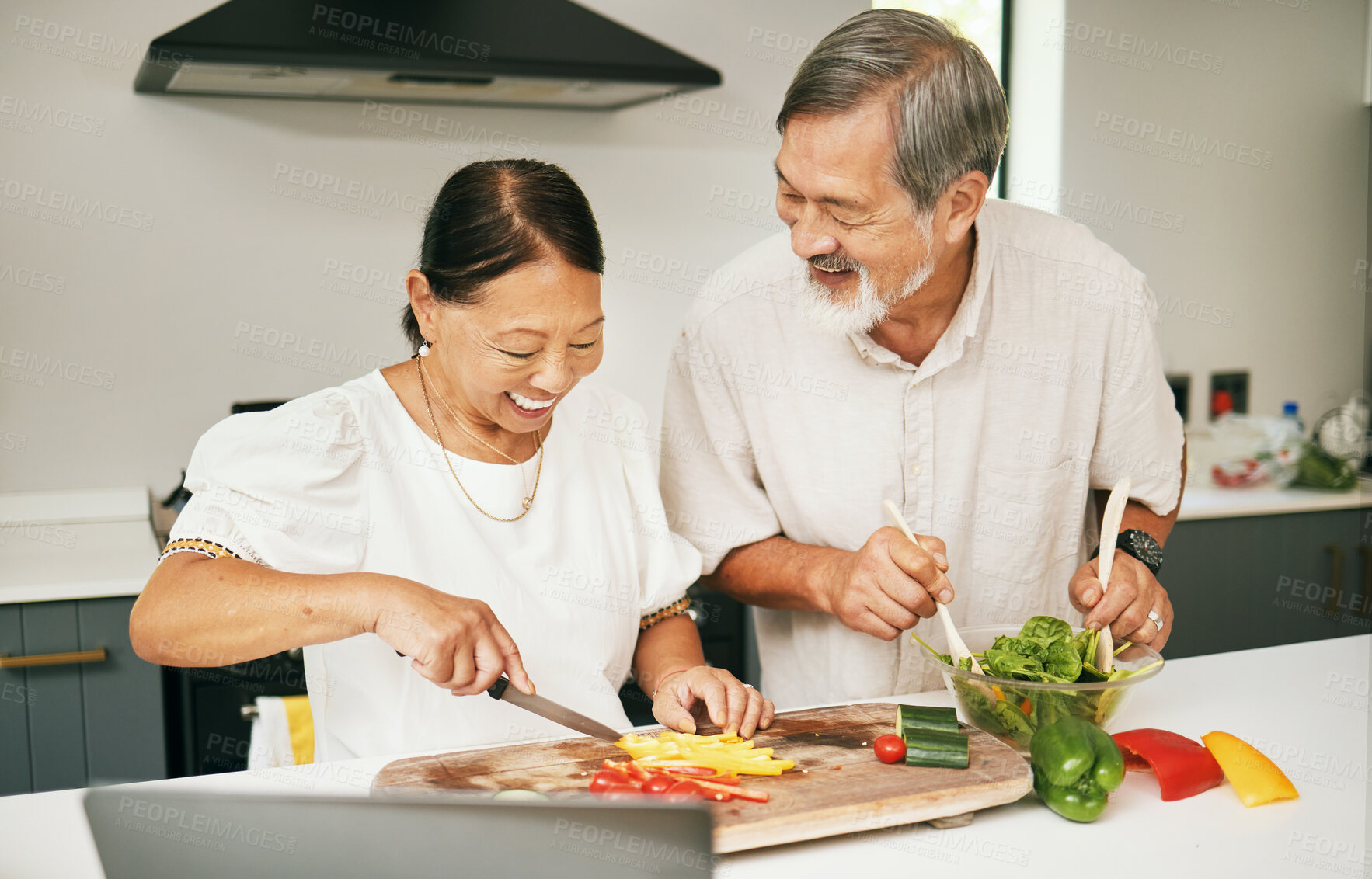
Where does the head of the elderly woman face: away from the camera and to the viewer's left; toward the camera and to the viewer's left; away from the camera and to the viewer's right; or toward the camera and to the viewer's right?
toward the camera and to the viewer's right

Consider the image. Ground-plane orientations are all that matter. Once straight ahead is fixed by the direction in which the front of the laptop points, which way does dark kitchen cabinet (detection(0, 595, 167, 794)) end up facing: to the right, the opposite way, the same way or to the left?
the opposite way

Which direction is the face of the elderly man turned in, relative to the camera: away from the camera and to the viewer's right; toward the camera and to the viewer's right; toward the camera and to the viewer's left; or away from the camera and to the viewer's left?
toward the camera and to the viewer's left

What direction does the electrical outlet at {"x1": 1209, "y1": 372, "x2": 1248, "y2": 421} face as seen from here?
toward the camera

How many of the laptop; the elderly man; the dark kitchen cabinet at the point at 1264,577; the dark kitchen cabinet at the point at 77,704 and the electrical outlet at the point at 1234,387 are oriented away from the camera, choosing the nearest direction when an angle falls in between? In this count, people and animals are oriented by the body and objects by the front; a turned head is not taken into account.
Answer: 1

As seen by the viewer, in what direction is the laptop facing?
away from the camera

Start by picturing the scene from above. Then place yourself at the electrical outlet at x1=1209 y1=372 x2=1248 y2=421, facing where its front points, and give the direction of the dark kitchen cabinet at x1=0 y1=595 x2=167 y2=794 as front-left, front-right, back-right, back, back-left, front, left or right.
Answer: front-right

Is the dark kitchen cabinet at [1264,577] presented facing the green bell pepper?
yes

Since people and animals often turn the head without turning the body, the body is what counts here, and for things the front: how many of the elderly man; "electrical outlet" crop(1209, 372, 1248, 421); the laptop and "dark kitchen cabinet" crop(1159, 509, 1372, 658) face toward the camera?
3

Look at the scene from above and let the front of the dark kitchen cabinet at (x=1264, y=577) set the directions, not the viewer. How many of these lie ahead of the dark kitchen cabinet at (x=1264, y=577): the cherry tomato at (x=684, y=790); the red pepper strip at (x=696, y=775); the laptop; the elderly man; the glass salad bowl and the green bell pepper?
6

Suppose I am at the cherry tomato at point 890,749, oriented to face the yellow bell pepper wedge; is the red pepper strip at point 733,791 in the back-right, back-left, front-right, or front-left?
back-right

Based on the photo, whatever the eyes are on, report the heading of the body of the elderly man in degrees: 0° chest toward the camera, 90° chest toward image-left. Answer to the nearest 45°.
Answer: approximately 0°

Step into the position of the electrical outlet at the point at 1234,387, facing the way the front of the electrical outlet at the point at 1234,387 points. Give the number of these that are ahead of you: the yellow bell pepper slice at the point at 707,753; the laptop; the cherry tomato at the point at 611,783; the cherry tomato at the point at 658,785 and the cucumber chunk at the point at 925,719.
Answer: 5

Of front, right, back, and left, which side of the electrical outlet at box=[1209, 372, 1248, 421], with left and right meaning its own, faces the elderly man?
front

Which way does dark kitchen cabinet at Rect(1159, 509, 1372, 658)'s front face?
toward the camera

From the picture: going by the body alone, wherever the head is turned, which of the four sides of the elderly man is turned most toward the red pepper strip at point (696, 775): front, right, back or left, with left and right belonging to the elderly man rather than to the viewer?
front
